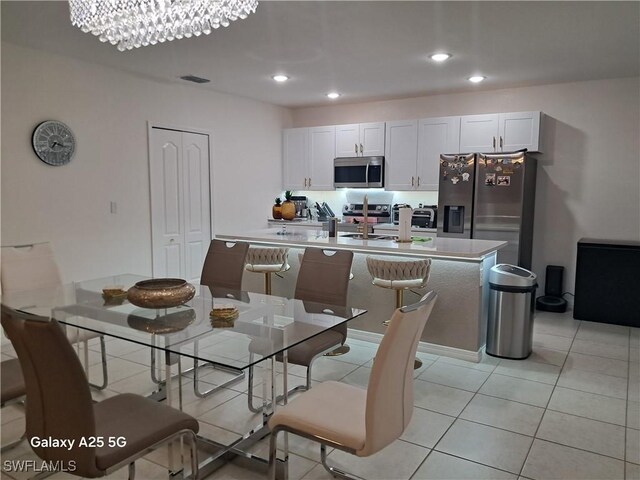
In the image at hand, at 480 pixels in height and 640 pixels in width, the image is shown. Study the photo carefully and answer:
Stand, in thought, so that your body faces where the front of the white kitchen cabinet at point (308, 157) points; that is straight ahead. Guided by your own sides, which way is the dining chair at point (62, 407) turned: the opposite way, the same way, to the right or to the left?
the opposite way

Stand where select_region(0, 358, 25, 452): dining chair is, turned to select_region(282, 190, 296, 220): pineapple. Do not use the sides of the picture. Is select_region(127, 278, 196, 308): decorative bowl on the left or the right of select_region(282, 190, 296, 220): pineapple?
right

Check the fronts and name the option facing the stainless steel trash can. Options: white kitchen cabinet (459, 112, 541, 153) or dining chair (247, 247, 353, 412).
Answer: the white kitchen cabinet

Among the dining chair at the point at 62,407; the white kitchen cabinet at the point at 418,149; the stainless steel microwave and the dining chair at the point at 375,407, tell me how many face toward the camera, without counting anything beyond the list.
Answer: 2

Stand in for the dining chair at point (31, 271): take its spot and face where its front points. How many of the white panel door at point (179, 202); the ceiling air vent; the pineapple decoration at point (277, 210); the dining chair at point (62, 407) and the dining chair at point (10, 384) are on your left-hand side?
3

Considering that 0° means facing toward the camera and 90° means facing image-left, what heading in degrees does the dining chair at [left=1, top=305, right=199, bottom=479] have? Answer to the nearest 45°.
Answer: approximately 225°

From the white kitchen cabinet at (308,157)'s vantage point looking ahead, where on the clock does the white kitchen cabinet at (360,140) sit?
the white kitchen cabinet at (360,140) is roughly at 10 o'clock from the white kitchen cabinet at (308,157).

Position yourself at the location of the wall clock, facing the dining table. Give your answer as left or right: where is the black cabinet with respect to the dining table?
left

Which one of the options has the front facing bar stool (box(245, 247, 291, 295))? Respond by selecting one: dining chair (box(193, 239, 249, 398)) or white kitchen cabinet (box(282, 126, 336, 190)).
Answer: the white kitchen cabinet

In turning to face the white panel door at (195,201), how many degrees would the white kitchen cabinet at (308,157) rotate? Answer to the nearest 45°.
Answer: approximately 45° to its right

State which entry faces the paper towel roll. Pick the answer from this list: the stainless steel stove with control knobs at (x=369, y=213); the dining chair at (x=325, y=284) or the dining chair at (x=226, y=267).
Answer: the stainless steel stove with control knobs
